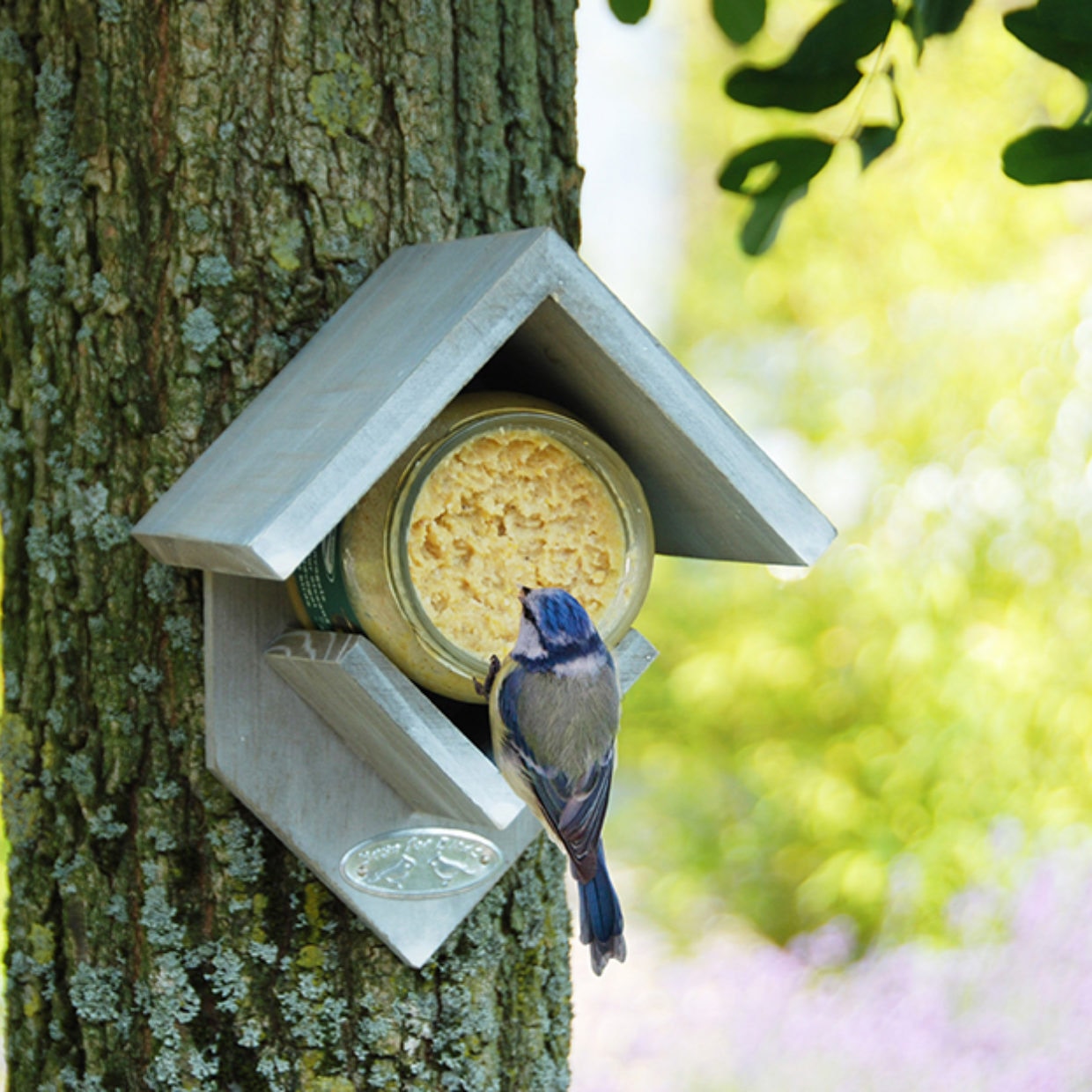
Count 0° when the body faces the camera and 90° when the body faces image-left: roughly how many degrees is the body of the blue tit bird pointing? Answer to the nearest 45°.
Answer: approximately 135°
